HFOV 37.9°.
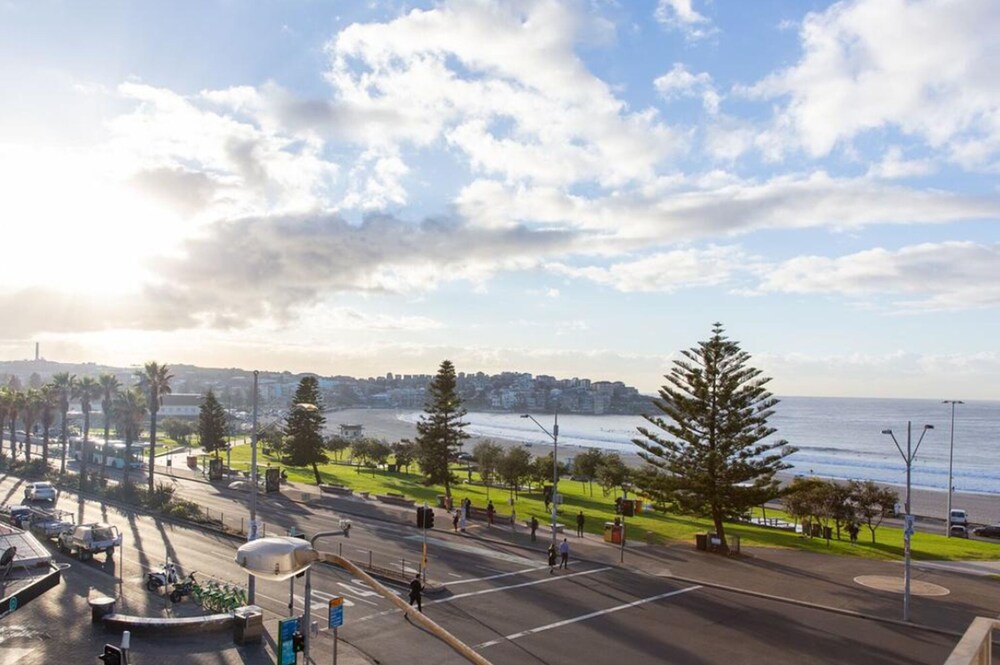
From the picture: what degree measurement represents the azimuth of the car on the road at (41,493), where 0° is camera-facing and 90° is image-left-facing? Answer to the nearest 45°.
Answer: approximately 135°

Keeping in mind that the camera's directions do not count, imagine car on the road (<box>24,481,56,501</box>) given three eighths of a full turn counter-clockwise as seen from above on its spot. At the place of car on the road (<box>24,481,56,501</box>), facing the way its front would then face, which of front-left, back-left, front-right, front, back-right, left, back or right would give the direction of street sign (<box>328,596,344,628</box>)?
front

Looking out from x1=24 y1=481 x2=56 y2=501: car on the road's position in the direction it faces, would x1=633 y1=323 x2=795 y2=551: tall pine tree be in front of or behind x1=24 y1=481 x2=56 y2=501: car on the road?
behind

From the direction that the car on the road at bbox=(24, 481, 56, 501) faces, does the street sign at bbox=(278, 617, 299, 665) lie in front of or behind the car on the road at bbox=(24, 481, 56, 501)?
behind
